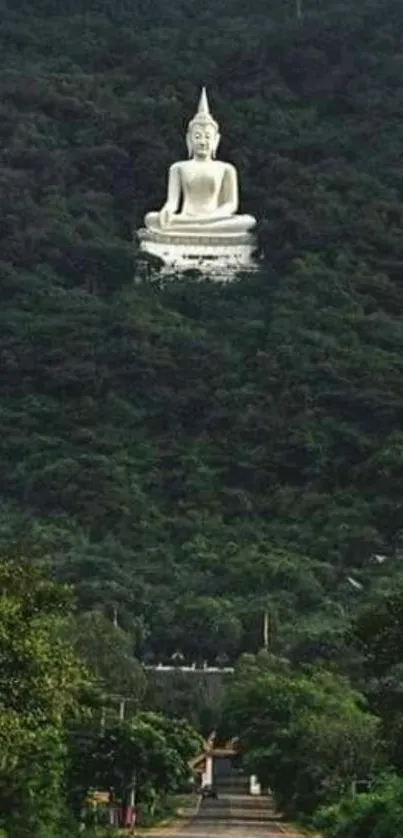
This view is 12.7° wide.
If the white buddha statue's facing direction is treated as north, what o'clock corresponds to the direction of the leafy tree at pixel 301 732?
The leafy tree is roughly at 12 o'clock from the white buddha statue.

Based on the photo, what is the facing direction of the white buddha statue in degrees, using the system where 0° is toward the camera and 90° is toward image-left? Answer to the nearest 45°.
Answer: approximately 0°

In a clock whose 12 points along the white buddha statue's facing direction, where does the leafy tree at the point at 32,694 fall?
The leafy tree is roughly at 12 o'clock from the white buddha statue.
